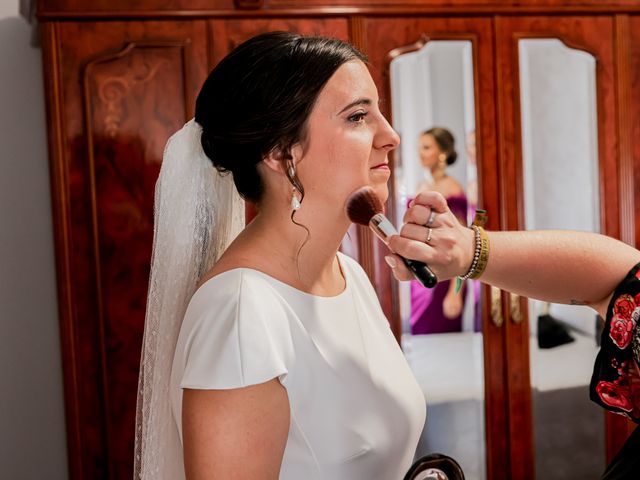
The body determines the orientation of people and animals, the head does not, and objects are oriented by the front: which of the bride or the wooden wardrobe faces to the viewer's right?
the bride

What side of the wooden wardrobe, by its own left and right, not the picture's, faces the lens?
front

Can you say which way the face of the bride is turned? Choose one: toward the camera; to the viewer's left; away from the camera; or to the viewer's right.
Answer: to the viewer's right

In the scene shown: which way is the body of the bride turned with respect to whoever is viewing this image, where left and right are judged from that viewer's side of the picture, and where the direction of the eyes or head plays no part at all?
facing to the right of the viewer

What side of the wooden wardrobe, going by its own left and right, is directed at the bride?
front

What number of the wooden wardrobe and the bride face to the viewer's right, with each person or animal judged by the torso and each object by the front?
1

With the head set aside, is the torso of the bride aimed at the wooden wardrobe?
no

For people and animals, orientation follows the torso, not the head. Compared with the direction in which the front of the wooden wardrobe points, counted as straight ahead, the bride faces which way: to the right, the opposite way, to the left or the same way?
to the left
